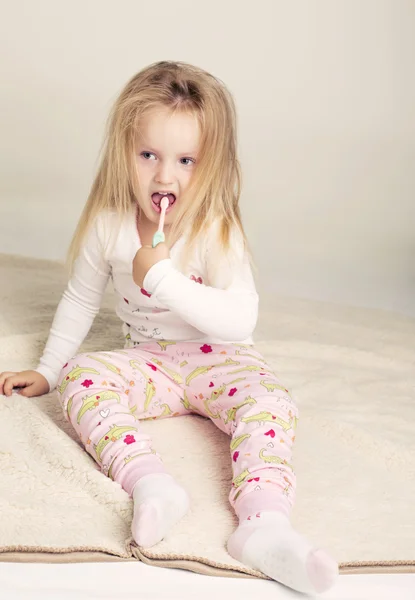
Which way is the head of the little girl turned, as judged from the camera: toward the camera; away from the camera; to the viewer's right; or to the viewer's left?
toward the camera

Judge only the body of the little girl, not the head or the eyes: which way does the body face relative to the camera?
toward the camera
